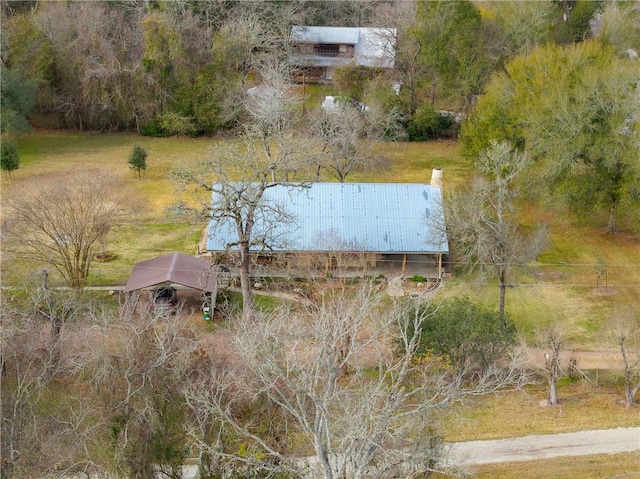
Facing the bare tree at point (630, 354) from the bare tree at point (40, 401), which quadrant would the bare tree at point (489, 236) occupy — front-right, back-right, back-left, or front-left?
front-left

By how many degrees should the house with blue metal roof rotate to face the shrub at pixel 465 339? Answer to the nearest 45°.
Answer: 0° — it already faces it

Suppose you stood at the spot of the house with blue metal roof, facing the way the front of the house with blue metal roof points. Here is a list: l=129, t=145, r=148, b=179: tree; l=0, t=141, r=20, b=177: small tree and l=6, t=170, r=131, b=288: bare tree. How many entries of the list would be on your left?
0

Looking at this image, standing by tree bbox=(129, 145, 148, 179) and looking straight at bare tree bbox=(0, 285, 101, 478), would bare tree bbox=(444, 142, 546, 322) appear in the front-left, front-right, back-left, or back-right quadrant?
front-left

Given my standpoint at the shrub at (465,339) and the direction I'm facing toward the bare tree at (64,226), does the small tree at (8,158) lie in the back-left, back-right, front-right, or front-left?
front-right

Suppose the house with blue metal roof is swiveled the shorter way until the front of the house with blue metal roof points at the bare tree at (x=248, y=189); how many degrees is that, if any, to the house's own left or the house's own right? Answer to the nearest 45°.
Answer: approximately 45° to the house's own right

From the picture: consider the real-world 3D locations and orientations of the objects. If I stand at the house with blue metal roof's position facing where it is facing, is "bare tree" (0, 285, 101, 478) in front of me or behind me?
in front

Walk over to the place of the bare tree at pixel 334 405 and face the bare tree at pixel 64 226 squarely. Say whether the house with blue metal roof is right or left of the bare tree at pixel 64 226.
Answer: right

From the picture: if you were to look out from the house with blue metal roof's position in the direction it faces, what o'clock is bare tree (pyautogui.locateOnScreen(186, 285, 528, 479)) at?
The bare tree is roughly at 12 o'clock from the house with blue metal roof.

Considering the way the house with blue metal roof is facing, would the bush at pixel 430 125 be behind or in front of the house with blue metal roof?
behind

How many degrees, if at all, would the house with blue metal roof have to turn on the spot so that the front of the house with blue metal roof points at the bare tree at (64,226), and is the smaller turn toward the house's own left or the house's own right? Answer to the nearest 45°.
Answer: approximately 90° to the house's own right

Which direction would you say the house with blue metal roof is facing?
toward the camera

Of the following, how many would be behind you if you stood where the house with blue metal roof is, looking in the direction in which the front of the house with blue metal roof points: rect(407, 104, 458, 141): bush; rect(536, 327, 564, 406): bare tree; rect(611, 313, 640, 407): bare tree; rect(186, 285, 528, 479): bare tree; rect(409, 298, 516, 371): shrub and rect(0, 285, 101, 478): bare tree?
1

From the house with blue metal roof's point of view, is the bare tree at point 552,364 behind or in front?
in front

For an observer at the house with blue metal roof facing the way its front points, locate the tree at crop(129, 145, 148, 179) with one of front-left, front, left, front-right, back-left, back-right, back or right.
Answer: back-right

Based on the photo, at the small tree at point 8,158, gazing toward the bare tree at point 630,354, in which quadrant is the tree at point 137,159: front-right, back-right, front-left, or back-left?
front-left

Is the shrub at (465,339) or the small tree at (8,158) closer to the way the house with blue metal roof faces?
the shrub
